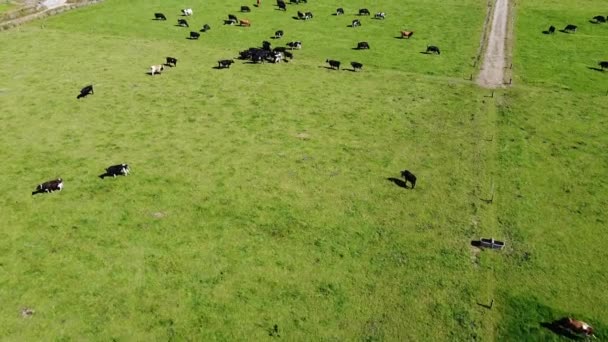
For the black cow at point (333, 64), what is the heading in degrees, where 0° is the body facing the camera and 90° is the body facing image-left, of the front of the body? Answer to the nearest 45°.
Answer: approximately 90°

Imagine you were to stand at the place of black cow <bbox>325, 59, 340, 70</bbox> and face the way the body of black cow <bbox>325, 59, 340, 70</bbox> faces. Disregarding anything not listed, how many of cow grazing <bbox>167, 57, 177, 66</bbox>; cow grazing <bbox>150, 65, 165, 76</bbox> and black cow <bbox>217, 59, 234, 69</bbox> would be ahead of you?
3

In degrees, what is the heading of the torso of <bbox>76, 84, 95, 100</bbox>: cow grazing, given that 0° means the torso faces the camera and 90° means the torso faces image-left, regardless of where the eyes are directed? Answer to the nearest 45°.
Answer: approximately 45°

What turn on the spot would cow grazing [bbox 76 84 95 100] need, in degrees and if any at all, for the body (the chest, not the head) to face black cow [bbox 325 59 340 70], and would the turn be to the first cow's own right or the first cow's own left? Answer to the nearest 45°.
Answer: approximately 135° to the first cow's own left

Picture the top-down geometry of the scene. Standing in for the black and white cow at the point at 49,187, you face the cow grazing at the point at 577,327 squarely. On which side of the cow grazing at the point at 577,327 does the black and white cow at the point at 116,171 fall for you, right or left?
left
